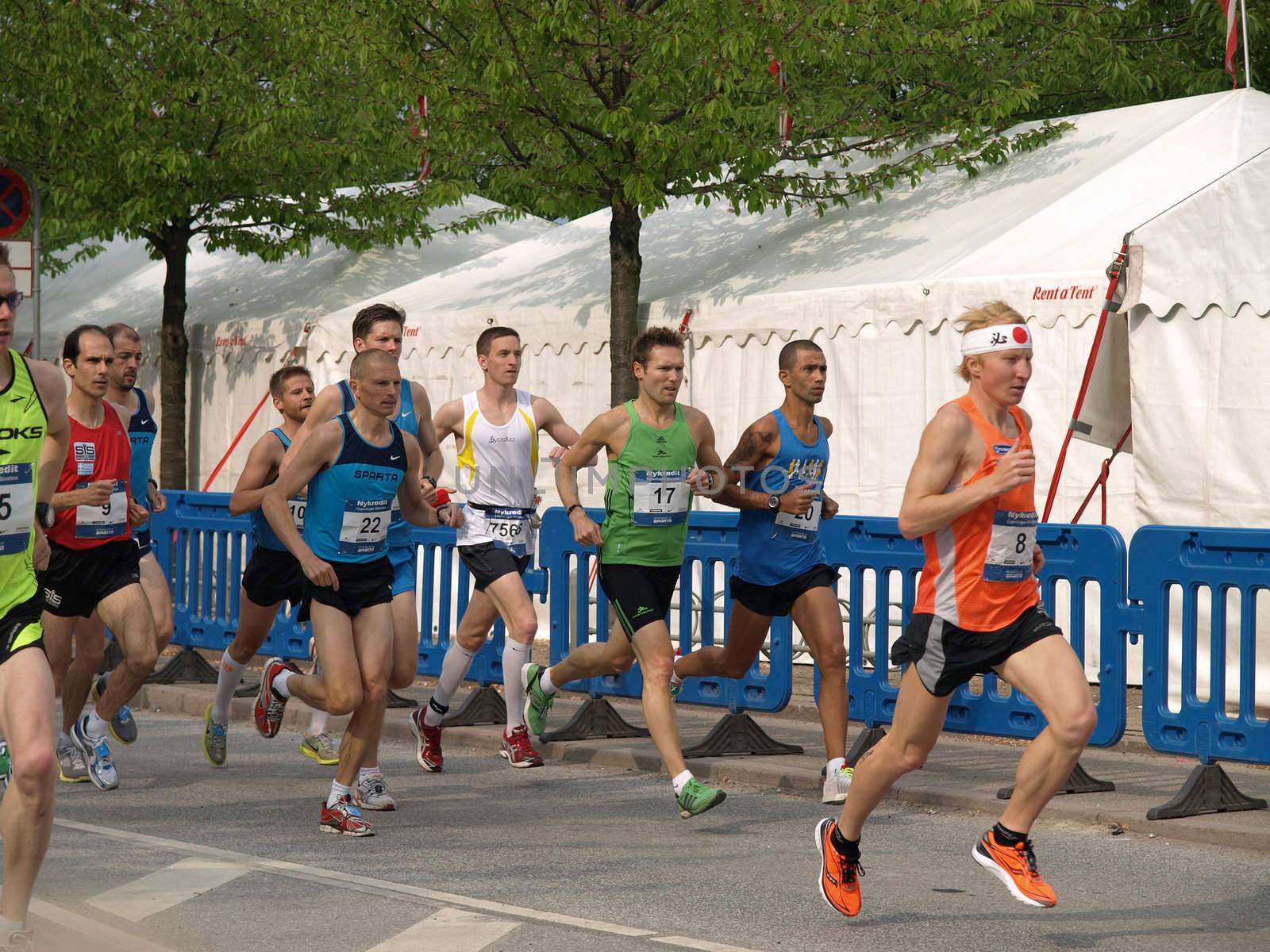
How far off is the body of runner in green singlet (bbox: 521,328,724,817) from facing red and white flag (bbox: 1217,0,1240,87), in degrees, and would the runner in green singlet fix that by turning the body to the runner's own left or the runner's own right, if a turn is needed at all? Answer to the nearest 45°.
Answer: approximately 90° to the runner's own left

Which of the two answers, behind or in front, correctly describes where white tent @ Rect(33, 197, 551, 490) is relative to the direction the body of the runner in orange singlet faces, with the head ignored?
behind

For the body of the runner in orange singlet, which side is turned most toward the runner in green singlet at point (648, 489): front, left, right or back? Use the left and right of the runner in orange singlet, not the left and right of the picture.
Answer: back

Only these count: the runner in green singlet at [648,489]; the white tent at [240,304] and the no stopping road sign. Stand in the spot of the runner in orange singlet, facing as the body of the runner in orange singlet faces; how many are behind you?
3

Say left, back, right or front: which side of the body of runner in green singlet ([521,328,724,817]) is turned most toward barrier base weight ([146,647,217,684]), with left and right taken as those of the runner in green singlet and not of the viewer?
back

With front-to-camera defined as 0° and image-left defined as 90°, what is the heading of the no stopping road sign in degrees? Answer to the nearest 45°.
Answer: approximately 0°

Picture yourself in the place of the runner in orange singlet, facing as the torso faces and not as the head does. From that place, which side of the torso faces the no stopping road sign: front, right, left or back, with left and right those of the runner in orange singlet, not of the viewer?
back

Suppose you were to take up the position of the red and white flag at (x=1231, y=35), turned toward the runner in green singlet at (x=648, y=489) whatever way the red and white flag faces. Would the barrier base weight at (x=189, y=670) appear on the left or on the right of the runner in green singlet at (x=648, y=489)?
right
